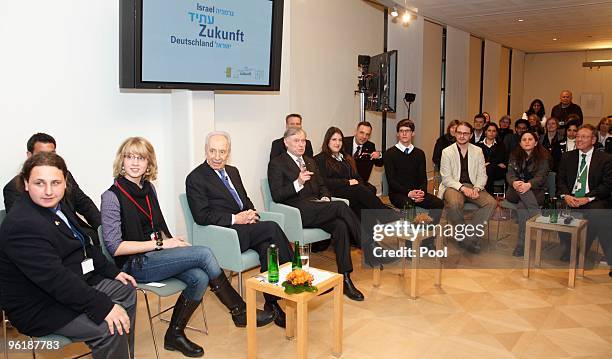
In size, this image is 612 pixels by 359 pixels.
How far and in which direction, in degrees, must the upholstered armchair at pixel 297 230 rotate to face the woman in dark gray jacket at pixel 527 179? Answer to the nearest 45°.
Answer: approximately 90° to its left

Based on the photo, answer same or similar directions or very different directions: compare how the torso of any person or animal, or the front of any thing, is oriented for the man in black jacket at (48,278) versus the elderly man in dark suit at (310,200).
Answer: same or similar directions

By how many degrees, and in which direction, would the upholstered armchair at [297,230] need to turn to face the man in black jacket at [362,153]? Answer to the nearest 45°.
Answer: approximately 135° to its left

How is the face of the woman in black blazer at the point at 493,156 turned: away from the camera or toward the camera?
toward the camera

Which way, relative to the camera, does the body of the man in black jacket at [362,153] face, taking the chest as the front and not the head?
toward the camera

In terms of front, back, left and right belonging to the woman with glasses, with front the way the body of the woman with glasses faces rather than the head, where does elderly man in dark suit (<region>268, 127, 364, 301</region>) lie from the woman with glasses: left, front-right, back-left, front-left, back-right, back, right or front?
left

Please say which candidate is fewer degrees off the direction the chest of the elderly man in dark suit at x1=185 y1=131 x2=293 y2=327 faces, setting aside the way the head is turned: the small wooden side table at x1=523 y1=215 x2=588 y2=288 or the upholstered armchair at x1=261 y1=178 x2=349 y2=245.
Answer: the small wooden side table

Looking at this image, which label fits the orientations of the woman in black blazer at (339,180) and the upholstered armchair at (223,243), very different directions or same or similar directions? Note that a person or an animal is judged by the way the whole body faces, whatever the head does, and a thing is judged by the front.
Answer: same or similar directions

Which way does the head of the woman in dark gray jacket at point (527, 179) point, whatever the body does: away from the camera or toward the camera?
toward the camera

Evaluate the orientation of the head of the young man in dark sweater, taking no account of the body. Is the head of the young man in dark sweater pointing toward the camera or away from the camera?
toward the camera

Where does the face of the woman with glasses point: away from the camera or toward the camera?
toward the camera

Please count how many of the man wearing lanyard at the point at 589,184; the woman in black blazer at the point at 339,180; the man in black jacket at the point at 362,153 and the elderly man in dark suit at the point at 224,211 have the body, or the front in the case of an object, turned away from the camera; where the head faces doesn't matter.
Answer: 0

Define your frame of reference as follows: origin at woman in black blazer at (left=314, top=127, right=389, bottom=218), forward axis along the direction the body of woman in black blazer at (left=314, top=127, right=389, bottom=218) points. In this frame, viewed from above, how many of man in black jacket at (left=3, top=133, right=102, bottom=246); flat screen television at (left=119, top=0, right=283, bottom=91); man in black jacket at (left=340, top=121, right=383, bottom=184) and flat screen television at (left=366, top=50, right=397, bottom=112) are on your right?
2

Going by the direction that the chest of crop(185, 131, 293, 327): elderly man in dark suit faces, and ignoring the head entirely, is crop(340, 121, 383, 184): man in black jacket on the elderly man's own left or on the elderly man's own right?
on the elderly man's own left

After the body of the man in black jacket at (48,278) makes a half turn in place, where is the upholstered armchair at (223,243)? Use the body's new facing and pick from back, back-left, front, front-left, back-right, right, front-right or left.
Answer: right

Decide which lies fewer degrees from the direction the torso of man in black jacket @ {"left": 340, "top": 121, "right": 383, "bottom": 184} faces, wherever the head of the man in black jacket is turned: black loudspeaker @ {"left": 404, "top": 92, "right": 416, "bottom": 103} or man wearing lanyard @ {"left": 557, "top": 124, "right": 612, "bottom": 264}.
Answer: the man wearing lanyard
